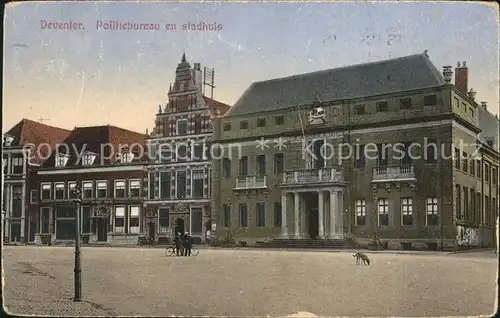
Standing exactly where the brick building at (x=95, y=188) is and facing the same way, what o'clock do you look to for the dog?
The dog is roughly at 10 o'clock from the brick building.

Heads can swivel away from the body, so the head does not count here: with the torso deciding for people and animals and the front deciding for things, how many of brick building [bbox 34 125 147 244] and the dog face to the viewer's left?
1

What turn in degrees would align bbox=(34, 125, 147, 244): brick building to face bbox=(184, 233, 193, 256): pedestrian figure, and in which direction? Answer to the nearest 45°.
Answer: approximately 90° to its left

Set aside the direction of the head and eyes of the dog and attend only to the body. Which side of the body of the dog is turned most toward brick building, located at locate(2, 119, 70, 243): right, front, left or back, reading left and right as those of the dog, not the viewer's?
back

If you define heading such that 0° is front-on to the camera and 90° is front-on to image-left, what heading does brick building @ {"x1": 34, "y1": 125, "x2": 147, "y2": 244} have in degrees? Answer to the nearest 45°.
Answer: approximately 0°

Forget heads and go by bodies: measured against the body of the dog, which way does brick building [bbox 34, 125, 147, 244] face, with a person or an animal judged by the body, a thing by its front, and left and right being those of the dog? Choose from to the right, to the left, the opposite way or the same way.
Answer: to the left

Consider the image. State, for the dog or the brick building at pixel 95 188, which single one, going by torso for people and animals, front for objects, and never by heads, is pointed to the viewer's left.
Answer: the dog

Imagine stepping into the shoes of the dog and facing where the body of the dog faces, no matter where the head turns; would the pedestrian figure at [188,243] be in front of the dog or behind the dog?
in front

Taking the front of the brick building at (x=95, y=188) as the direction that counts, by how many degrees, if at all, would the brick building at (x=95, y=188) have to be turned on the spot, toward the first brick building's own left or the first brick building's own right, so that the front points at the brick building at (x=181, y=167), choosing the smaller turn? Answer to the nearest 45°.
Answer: approximately 90° to the first brick building's own left
